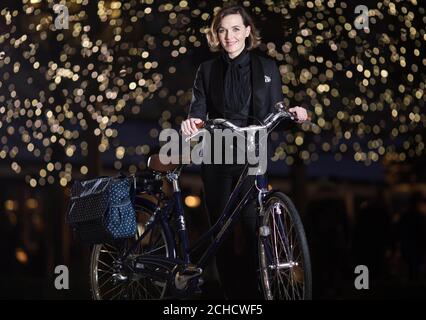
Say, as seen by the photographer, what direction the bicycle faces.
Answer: facing the viewer and to the right of the viewer

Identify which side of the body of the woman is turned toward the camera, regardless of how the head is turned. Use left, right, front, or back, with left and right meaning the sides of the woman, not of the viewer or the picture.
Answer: front
